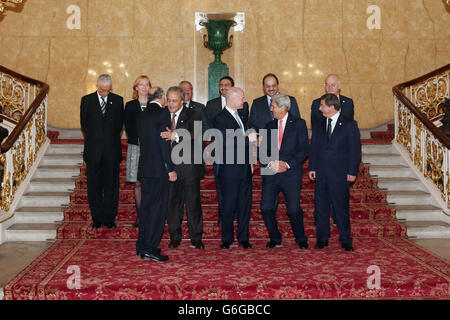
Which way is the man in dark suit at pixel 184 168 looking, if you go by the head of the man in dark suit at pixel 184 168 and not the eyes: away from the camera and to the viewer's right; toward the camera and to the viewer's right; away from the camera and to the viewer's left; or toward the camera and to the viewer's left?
toward the camera and to the viewer's left

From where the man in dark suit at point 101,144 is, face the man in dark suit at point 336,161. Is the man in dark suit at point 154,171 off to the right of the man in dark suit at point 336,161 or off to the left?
right

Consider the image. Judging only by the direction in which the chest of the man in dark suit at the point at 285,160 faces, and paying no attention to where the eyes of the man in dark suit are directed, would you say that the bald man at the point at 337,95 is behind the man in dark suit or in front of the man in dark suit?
behind

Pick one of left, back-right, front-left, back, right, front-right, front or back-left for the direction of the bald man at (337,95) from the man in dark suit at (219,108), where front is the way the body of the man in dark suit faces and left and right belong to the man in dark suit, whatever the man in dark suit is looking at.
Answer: left

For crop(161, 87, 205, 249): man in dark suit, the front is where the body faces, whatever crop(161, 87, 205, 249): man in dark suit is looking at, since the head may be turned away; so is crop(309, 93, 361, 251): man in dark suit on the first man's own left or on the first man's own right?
on the first man's own left

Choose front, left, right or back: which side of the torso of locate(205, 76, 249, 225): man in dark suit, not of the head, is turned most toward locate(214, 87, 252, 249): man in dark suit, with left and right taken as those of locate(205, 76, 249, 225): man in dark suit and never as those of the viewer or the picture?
front

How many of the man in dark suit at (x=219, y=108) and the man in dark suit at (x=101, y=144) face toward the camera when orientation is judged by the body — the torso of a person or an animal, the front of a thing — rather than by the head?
2

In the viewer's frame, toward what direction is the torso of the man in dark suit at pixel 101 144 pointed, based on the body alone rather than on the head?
toward the camera

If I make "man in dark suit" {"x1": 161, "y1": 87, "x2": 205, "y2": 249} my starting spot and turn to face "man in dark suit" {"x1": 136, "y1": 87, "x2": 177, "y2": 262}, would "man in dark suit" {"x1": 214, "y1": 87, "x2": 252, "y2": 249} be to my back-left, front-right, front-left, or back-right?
back-left

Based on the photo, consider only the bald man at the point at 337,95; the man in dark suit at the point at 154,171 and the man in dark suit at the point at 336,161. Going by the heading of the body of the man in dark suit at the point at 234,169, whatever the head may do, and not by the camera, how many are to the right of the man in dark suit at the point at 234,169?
1

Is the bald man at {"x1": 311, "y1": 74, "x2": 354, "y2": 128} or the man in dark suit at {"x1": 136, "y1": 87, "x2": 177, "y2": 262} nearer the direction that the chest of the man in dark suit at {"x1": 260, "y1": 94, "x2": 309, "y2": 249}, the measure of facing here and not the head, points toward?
the man in dark suit

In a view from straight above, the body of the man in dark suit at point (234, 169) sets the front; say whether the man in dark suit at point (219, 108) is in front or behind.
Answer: behind

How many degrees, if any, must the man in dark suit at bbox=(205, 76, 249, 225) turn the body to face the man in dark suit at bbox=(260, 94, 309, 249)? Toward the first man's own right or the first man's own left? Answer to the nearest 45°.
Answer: approximately 45° to the first man's own left

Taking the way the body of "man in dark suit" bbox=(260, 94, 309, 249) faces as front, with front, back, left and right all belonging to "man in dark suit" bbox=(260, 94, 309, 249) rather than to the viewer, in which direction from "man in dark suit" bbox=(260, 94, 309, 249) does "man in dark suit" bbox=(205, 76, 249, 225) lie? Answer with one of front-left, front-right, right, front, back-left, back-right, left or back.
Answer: right

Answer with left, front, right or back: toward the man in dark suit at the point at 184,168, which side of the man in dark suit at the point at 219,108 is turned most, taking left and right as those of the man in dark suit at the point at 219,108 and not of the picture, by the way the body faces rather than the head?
front

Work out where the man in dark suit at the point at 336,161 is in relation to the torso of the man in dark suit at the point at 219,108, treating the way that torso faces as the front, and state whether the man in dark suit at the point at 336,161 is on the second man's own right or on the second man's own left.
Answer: on the second man's own left
